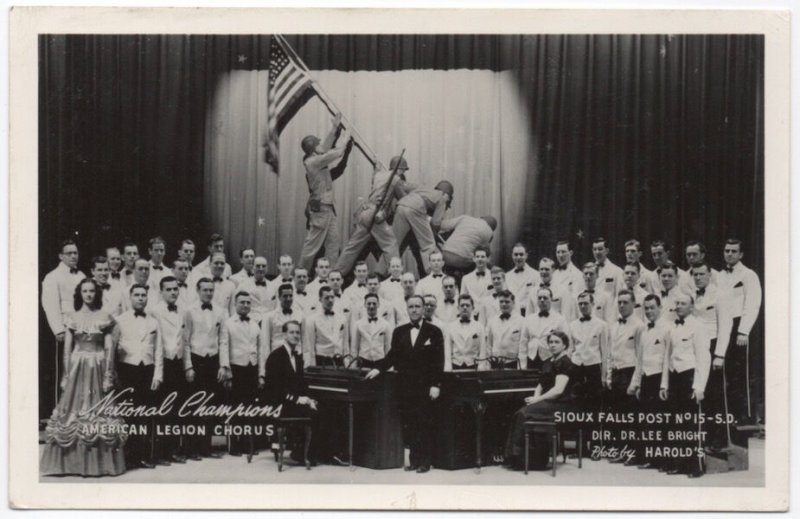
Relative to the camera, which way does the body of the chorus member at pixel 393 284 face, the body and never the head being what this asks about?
toward the camera

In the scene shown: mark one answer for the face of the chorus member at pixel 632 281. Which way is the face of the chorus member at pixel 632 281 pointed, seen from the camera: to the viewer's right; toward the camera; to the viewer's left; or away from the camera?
toward the camera

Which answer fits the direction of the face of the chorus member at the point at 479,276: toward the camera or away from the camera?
toward the camera

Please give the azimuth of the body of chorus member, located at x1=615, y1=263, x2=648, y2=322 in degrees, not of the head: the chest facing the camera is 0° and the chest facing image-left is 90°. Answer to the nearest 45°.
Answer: approximately 45°

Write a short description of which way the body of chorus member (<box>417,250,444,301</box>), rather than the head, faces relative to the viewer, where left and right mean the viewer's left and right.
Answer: facing the viewer

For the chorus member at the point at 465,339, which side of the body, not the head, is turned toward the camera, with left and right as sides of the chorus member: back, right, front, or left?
front
